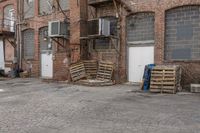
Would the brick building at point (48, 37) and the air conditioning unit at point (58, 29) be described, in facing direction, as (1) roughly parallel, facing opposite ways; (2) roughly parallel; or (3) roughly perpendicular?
roughly parallel

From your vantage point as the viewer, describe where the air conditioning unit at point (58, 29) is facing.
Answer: facing the viewer and to the left of the viewer

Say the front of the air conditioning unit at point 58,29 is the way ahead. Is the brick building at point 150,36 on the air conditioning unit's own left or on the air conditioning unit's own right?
on the air conditioning unit's own left

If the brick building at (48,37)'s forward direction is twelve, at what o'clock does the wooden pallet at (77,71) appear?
The wooden pallet is roughly at 10 o'clock from the brick building.

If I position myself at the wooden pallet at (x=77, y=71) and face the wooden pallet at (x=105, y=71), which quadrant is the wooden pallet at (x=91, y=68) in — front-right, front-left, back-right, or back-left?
front-left

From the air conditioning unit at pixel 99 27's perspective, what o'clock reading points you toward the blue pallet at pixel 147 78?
The blue pallet is roughly at 9 o'clock from the air conditioning unit.

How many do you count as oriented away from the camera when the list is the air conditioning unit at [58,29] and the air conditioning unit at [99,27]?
0

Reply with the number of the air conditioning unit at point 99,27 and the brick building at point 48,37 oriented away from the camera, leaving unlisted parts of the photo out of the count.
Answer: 0

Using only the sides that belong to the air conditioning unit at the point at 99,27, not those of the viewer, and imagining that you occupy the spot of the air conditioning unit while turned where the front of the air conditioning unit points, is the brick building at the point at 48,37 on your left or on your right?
on your right

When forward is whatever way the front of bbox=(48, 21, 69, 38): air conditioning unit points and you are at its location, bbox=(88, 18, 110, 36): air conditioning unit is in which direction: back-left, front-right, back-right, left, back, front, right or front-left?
left

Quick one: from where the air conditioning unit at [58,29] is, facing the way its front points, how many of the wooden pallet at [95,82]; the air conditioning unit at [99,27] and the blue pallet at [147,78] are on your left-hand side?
3

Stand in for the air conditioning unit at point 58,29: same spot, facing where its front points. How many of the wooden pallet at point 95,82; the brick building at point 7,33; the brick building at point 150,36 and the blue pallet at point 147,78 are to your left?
3
